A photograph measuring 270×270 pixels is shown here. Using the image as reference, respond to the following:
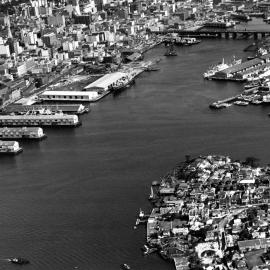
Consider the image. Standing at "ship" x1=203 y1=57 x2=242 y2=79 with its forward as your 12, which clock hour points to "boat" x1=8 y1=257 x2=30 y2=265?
The boat is roughly at 11 o'clock from the ship.

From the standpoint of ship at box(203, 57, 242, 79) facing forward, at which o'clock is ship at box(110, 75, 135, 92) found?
ship at box(110, 75, 135, 92) is roughly at 1 o'clock from ship at box(203, 57, 242, 79).

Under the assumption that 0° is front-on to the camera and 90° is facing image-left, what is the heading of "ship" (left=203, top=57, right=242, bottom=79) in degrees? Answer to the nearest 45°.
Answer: approximately 45°

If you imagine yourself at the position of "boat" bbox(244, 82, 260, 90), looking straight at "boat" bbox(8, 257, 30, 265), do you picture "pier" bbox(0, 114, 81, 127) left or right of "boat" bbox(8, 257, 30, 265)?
right

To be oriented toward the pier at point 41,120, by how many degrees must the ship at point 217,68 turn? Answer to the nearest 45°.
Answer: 0° — it already faces it

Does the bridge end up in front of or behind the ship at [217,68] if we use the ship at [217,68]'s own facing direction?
behind

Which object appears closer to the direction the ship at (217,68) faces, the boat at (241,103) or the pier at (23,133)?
the pier

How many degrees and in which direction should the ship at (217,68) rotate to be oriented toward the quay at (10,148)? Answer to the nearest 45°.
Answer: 0° — it already faces it
